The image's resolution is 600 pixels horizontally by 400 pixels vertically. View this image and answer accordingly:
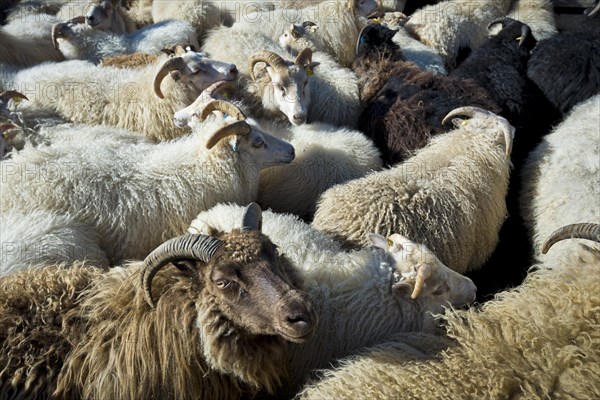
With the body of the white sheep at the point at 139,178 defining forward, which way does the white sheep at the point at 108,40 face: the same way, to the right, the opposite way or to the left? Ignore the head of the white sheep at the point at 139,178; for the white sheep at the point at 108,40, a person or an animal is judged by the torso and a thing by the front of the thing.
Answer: the opposite way

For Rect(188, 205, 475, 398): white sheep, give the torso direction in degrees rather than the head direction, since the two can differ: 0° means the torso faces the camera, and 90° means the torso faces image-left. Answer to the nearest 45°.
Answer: approximately 270°

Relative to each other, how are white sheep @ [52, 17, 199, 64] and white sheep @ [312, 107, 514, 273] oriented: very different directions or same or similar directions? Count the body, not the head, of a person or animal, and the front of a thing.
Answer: very different directions

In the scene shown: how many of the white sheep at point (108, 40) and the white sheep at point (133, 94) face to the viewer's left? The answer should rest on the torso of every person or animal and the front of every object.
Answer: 1

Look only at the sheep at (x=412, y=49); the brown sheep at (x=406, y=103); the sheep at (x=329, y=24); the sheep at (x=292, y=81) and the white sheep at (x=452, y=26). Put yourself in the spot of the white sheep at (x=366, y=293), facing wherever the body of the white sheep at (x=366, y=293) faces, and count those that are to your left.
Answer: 5

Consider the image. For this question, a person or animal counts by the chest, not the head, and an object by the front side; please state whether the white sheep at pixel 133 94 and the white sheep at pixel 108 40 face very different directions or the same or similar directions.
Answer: very different directions

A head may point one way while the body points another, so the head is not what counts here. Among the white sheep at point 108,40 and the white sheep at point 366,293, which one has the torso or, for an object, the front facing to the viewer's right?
the white sheep at point 366,293

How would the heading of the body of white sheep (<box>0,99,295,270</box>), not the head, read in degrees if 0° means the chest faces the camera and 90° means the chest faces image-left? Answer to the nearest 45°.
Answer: approximately 270°

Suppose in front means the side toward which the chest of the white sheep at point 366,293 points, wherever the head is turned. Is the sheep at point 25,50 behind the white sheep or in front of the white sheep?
behind

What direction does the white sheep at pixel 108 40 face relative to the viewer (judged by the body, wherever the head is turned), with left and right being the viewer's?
facing to the left of the viewer

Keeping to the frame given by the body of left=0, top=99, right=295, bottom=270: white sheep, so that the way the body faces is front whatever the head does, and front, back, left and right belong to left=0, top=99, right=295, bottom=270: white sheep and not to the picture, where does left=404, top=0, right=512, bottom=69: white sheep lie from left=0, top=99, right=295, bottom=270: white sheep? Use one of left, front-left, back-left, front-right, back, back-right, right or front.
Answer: front-left

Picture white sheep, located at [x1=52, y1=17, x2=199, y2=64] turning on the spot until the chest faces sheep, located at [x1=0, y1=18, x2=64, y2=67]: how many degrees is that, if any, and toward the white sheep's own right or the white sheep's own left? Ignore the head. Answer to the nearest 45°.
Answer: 0° — it already faces it

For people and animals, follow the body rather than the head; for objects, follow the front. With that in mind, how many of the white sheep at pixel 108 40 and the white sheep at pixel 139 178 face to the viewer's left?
1

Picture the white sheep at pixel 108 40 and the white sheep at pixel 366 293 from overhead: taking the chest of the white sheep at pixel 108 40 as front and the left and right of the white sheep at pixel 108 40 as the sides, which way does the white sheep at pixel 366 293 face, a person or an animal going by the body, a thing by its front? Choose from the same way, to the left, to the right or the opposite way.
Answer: the opposite way

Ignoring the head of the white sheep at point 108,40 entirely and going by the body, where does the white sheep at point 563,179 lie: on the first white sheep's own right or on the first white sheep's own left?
on the first white sheep's own left

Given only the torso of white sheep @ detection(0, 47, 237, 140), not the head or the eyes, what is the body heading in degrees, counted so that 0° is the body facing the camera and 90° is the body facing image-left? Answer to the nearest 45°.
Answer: approximately 270°
